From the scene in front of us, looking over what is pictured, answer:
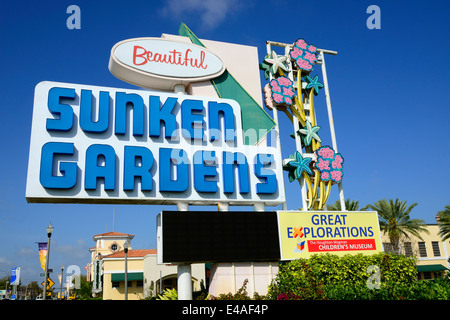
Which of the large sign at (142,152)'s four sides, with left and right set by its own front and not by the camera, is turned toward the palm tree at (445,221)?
left

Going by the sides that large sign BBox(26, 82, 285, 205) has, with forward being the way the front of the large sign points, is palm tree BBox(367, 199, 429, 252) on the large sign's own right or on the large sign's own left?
on the large sign's own left

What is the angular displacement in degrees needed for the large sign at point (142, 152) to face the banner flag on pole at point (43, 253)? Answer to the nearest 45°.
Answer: approximately 180°

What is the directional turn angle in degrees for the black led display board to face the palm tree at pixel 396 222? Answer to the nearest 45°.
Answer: approximately 135° to its left

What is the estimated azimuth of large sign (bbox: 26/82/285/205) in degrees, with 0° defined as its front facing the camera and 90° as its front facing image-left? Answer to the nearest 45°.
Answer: approximately 315°

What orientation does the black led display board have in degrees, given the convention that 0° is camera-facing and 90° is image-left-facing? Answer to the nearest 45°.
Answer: approximately 0°

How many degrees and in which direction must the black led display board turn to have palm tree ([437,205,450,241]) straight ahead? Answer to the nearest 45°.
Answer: approximately 135° to its left
